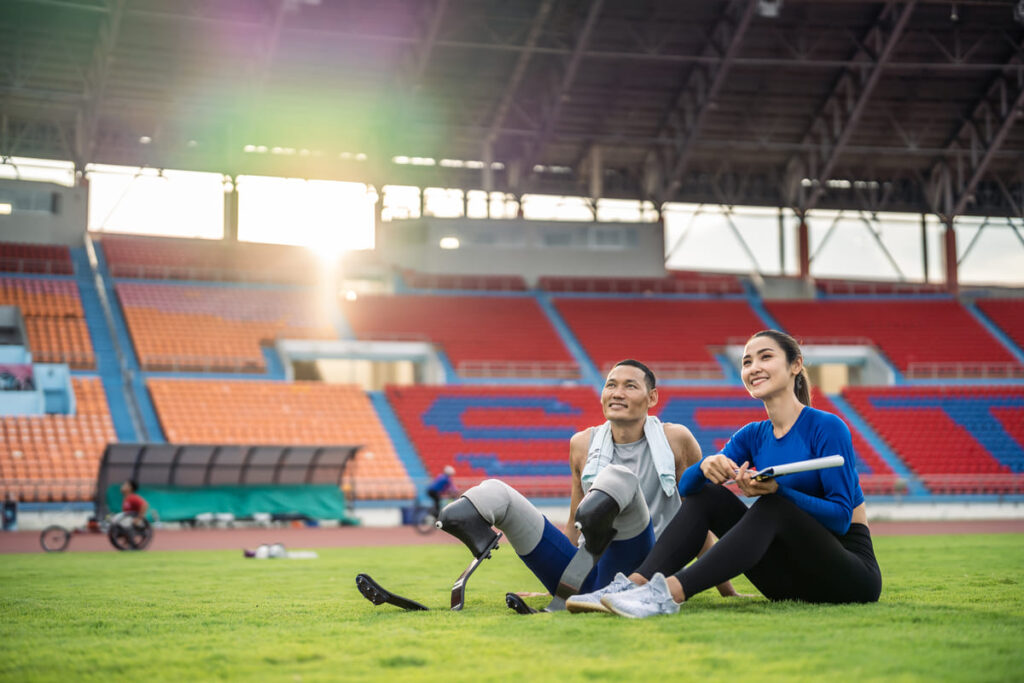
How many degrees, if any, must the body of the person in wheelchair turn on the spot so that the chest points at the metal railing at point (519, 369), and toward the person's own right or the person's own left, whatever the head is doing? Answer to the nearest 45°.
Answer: approximately 135° to the person's own right

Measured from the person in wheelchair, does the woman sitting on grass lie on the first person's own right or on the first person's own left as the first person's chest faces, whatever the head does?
on the first person's own left

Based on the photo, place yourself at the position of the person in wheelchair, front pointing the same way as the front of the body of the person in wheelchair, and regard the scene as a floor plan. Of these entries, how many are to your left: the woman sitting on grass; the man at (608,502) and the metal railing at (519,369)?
2

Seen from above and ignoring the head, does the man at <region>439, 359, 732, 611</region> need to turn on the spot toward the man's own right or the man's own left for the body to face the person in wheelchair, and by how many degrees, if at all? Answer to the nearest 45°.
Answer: approximately 90° to the man's own right

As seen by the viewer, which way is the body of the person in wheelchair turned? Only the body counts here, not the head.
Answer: to the viewer's left

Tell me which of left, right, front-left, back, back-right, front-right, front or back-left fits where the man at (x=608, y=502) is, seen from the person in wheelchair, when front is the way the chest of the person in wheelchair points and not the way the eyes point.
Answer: left

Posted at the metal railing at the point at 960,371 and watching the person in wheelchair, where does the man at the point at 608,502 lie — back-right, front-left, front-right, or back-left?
front-left

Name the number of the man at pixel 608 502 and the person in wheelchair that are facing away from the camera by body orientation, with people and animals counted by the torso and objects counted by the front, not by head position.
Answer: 0

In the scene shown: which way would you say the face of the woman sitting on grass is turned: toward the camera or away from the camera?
toward the camera

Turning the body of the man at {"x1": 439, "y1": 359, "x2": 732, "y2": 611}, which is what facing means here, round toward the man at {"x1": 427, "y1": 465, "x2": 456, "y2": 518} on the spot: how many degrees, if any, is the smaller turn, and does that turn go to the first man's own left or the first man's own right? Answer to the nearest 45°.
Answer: approximately 135° to the first man's own right

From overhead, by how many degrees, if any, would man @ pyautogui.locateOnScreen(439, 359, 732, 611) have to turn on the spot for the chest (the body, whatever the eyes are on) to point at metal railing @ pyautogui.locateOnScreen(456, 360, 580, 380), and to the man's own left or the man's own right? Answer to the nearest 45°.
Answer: approximately 135° to the man's own right

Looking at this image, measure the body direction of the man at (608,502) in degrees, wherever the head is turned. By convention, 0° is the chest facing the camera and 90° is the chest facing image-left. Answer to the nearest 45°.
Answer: approximately 45°

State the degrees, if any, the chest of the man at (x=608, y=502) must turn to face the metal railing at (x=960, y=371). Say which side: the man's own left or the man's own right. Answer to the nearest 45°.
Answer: approximately 135° to the man's own right
